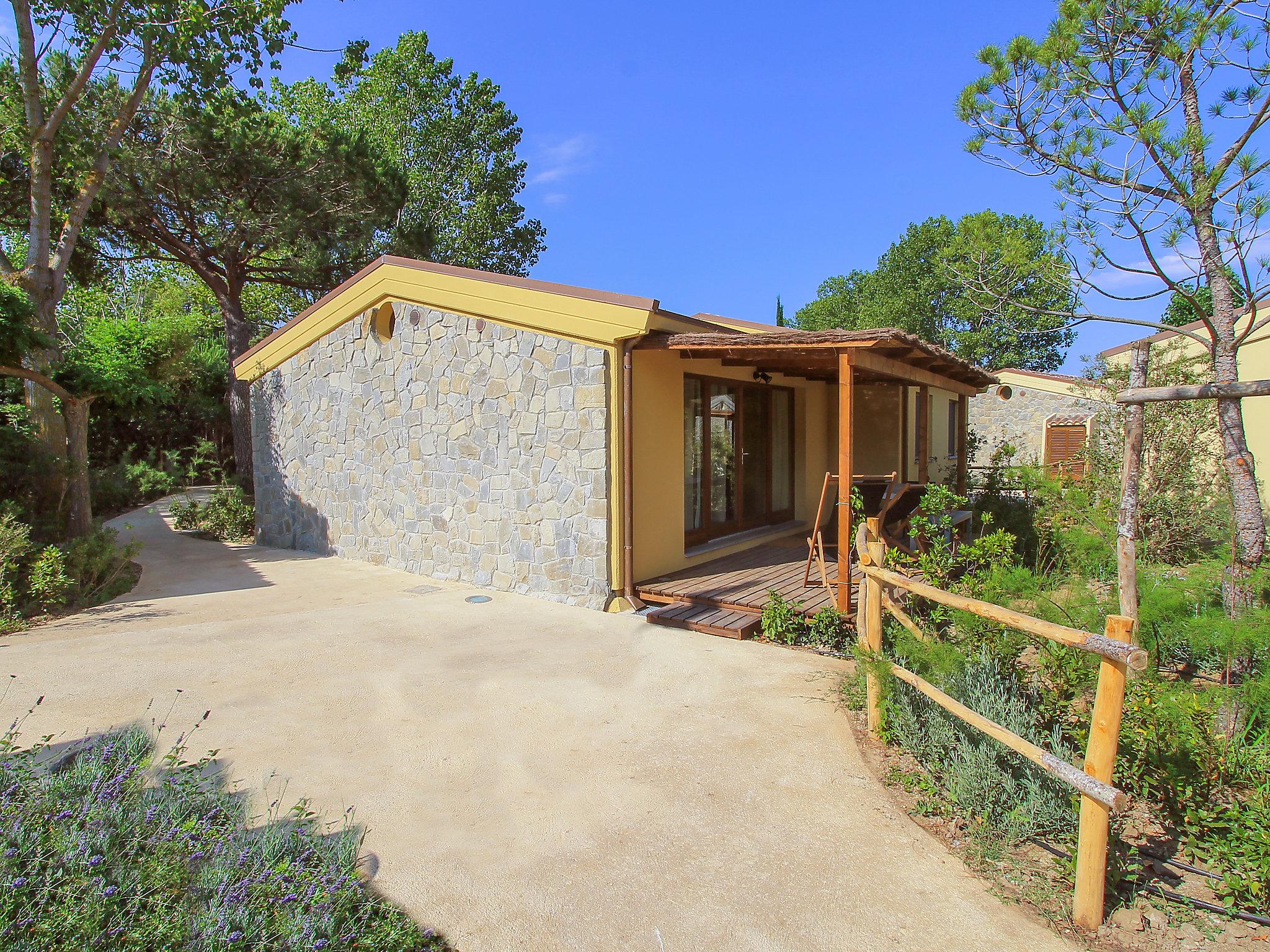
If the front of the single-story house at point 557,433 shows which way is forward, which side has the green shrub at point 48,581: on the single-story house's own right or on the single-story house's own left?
on the single-story house's own right

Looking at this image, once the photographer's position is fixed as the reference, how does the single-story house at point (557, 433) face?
facing the viewer and to the right of the viewer

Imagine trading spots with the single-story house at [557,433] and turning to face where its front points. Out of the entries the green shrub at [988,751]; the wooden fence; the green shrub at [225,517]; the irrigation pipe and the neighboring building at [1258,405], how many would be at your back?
1

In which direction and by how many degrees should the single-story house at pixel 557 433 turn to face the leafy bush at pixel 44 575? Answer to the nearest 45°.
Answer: approximately 135° to its right

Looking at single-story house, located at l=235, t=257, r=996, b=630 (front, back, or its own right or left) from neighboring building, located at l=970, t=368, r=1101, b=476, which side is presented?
left

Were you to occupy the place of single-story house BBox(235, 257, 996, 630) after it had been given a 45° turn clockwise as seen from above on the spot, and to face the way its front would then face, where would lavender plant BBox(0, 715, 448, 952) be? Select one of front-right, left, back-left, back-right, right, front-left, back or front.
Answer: front

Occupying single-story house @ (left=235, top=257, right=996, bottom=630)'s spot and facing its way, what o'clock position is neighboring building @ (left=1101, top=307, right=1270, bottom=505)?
The neighboring building is roughly at 10 o'clock from the single-story house.

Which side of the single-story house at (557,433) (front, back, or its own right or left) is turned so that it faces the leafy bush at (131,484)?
back

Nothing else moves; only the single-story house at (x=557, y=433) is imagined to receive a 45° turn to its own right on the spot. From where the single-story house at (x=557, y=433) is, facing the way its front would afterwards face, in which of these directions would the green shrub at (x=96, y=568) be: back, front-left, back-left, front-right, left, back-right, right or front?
right

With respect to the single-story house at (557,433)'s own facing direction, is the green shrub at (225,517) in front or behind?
behind

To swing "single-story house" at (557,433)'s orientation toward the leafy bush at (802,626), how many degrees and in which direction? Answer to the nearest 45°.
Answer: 0° — it already faces it

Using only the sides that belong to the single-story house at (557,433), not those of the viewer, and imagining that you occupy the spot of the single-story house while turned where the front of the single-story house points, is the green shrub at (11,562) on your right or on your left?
on your right

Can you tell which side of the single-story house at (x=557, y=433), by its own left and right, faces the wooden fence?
front

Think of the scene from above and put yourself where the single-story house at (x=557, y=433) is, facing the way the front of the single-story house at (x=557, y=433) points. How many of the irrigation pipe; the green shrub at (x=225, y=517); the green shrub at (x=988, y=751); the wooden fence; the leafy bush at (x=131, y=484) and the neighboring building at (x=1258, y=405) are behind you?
2

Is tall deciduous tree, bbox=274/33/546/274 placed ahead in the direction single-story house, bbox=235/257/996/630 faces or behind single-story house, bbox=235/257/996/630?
behind

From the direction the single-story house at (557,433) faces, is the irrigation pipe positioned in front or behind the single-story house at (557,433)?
in front
